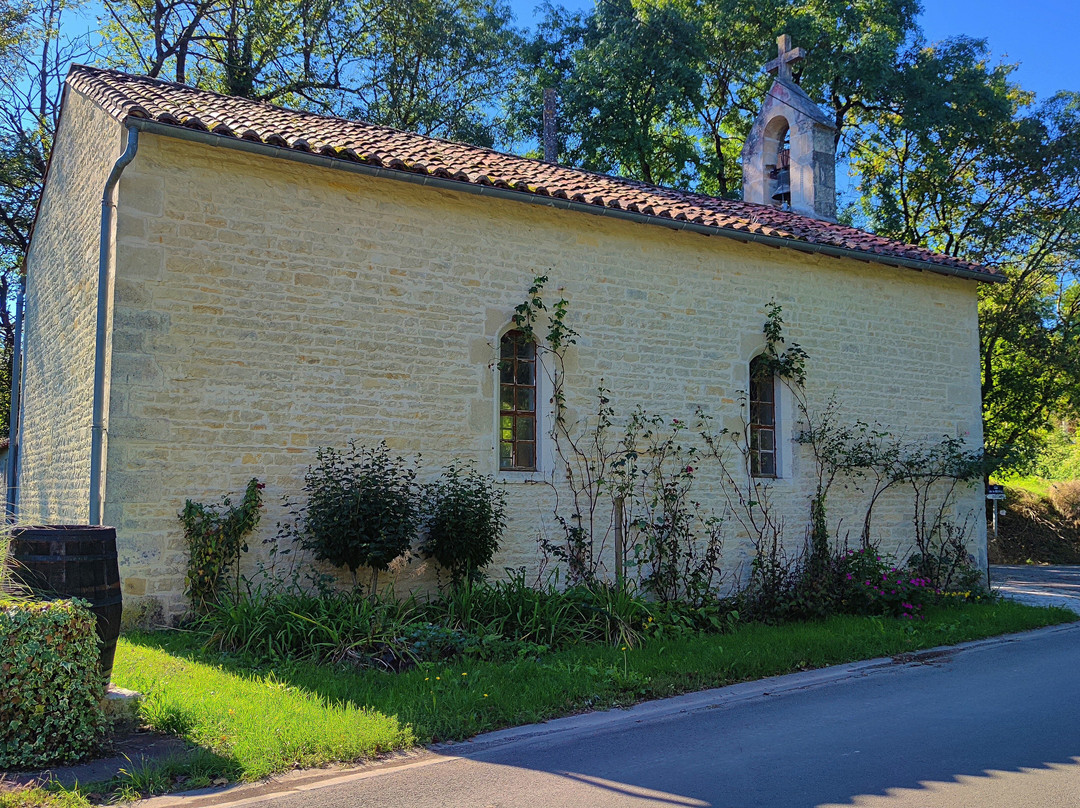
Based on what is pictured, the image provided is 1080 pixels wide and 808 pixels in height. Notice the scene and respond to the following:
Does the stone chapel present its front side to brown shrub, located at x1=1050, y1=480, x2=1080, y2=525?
yes

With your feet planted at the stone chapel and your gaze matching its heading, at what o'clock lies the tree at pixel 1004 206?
The tree is roughly at 12 o'clock from the stone chapel.

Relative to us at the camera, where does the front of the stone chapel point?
facing away from the viewer and to the right of the viewer

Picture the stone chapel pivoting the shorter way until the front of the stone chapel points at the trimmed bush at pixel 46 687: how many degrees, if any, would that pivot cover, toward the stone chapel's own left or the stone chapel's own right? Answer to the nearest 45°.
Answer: approximately 135° to the stone chapel's own right

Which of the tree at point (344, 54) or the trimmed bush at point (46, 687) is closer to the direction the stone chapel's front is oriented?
the tree

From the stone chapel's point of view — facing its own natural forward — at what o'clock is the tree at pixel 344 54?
The tree is roughly at 10 o'clock from the stone chapel.

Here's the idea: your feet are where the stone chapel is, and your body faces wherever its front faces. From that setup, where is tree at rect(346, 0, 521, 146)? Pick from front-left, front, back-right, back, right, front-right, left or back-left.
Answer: front-left
